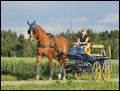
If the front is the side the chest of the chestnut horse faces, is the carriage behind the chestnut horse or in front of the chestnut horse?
behind

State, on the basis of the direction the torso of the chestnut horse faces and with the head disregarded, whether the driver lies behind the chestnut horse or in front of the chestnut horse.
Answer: behind

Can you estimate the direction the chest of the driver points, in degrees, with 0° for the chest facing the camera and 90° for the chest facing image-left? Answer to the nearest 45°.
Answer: approximately 45°

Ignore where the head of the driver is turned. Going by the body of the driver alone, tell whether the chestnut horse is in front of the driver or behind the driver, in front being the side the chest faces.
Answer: in front

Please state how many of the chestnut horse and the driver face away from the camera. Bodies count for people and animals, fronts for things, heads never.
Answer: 0

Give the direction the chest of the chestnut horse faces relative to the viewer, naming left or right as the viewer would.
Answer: facing the viewer and to the left of the viewer
